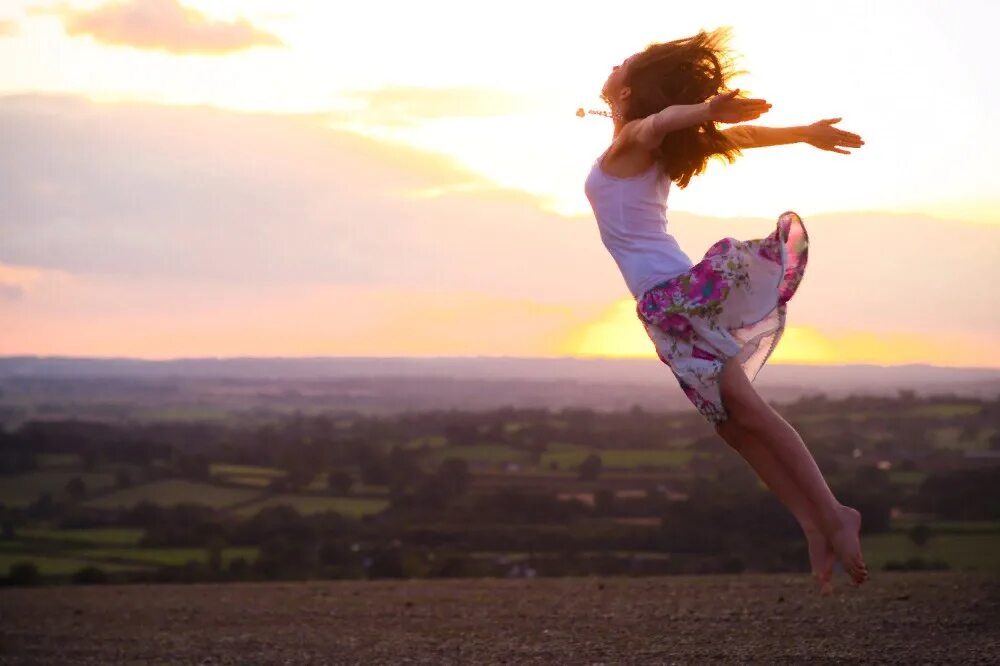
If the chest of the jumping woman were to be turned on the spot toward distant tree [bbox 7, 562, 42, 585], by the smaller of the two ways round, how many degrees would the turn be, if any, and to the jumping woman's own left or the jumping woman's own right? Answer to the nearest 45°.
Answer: approximately 45° to the jumping woman's own right

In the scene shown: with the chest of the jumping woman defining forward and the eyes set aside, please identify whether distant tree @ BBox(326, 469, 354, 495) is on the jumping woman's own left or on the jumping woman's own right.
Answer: on the jumping woman's own right

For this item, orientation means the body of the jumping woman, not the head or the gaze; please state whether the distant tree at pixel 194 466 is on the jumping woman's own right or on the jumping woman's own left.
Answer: on the jumping woman's own right

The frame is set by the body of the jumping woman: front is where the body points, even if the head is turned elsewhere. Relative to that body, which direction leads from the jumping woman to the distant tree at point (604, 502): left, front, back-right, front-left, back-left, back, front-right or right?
right

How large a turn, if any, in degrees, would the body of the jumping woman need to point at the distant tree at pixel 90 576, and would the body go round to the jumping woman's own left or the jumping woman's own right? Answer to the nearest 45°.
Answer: approximately 45° to the jumping woman's own right

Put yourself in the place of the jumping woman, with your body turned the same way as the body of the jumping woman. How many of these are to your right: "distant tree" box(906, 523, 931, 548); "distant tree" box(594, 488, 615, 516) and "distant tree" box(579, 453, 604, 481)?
3

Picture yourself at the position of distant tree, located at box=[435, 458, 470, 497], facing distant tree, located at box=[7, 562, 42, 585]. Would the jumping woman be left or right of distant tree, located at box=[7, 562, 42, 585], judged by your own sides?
left

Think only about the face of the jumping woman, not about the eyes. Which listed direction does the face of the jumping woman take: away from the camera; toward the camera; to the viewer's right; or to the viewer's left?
to the viewer's left

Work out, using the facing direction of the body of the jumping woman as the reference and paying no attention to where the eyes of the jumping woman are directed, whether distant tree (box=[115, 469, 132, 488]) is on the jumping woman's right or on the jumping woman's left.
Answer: on the jumping woman's right

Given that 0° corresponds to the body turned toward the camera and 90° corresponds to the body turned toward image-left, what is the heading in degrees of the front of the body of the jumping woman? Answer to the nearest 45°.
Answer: approximately 90°

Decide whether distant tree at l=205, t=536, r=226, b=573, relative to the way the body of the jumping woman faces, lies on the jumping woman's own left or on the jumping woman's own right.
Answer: on the jumping woman's own right

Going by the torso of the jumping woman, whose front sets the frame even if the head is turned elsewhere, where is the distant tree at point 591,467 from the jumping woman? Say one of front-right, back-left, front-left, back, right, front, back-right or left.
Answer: right
